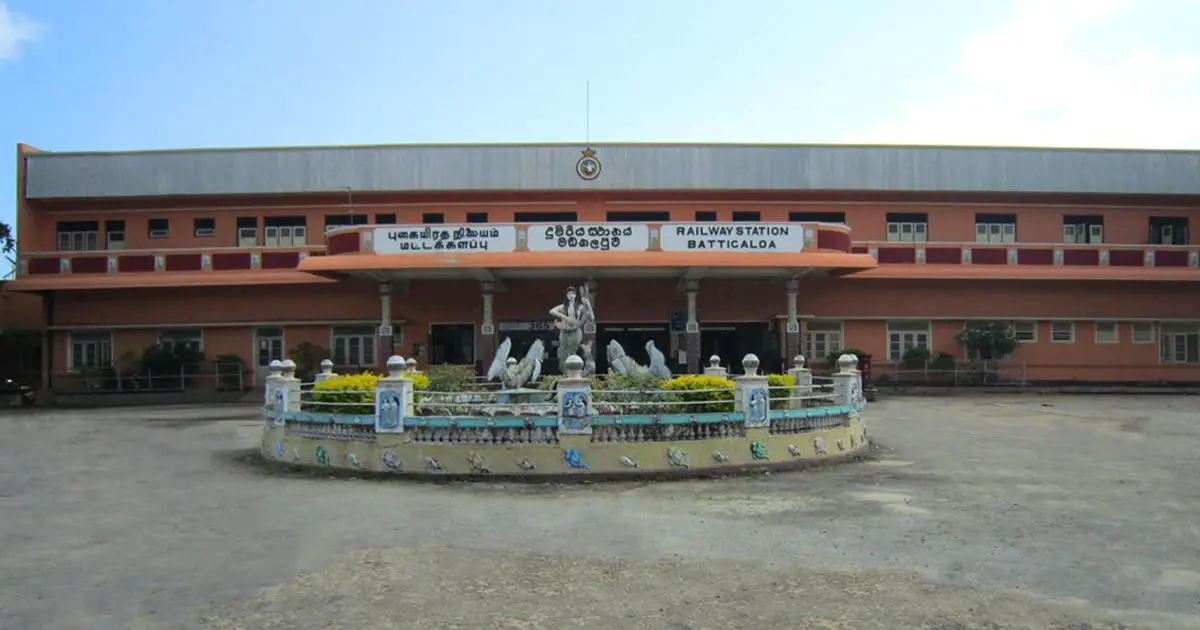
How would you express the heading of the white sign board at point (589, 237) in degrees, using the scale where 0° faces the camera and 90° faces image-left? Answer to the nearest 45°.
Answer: approximately 0°

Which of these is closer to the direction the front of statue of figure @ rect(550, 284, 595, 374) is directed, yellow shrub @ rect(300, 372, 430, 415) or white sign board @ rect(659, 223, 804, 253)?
the yellow shrub

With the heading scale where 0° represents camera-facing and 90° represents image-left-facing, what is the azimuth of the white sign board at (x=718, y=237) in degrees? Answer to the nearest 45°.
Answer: approximately 0°

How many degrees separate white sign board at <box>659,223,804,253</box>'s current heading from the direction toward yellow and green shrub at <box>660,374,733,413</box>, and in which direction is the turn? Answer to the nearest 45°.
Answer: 0° — it already faces it

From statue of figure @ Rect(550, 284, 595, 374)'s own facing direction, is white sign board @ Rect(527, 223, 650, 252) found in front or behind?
behind
